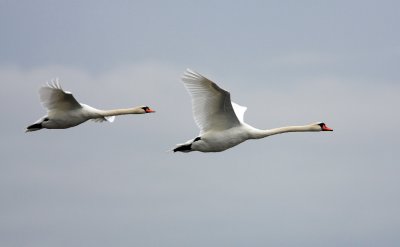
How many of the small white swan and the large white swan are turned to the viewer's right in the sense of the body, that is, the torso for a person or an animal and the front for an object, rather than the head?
2

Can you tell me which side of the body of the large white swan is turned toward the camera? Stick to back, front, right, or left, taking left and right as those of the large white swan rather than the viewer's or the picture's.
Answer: right

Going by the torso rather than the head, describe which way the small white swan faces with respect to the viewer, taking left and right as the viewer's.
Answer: facing to the right of the viewer

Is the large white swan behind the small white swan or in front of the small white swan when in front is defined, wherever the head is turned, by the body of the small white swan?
in front

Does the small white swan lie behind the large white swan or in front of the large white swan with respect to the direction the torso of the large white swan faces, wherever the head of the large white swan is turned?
behind
